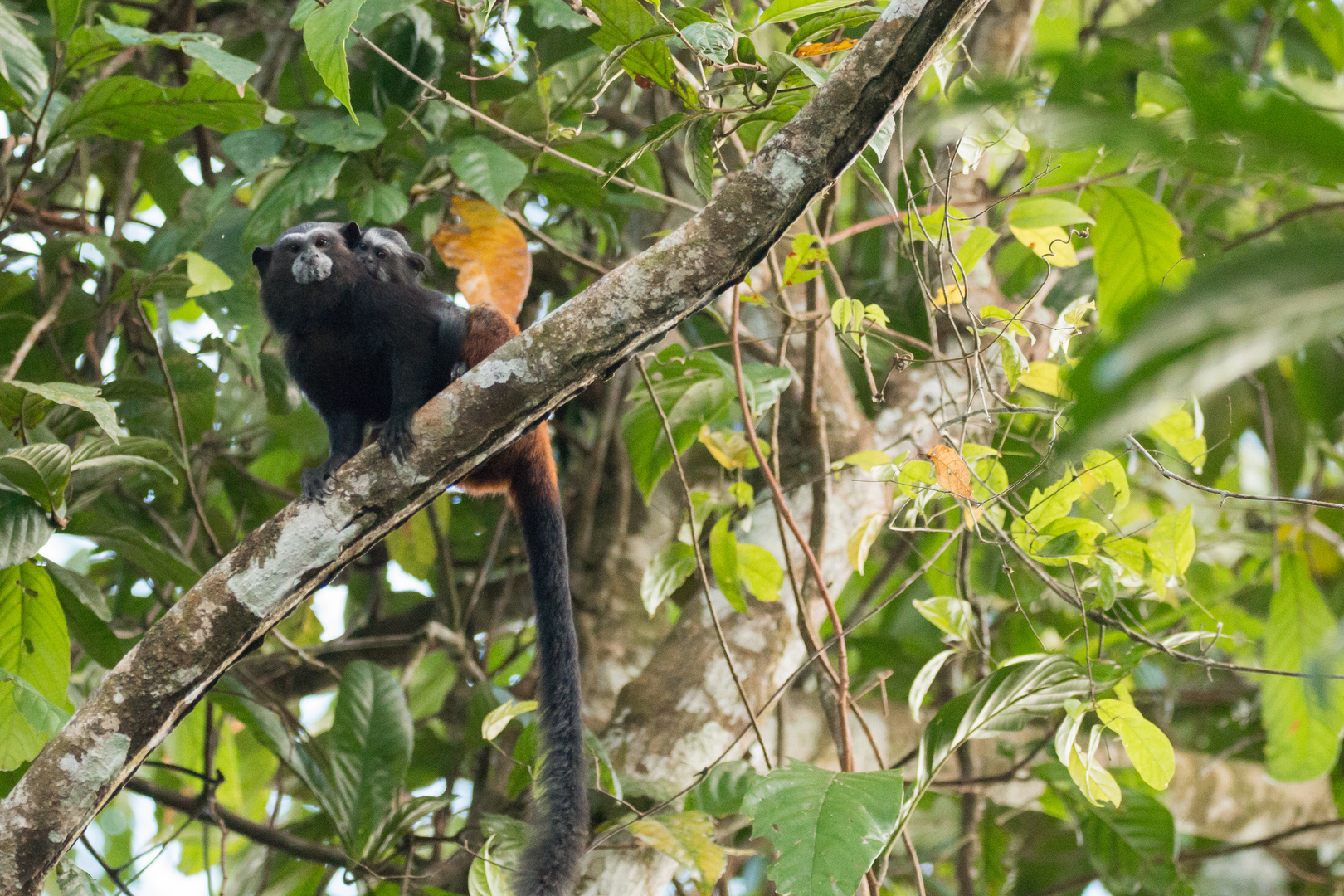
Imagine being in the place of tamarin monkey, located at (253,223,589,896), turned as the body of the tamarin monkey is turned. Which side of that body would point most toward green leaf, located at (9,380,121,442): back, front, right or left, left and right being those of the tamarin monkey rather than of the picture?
front

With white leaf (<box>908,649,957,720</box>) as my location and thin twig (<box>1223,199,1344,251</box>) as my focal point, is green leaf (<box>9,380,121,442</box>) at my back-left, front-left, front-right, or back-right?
back-left

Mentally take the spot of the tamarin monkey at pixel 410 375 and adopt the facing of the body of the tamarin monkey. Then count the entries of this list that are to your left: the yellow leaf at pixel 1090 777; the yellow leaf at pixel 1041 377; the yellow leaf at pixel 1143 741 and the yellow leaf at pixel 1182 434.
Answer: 4

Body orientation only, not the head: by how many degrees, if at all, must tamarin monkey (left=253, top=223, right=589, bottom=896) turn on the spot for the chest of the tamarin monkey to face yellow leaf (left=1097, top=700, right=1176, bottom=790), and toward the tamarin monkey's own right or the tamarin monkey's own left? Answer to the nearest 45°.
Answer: approximately 180°

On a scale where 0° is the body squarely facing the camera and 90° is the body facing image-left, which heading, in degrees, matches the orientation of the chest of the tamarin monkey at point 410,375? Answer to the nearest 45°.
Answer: approximately 45°
